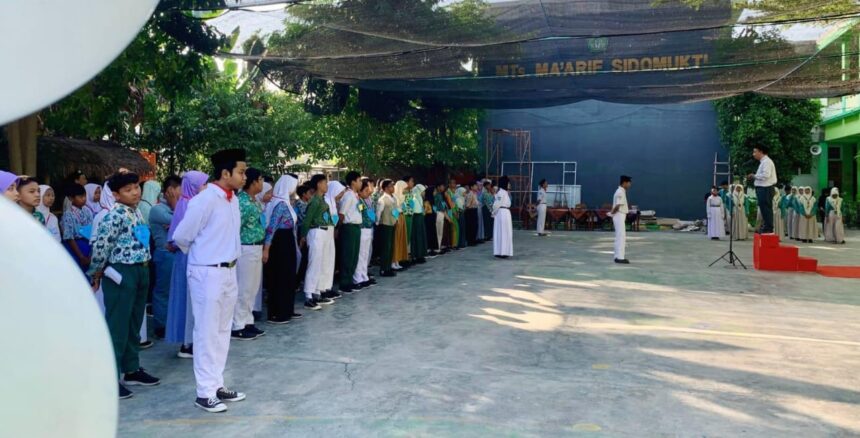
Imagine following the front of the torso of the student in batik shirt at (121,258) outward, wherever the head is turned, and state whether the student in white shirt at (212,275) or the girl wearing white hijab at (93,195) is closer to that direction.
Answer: the student in white shirt

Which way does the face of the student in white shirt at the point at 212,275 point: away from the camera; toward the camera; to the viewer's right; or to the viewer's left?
to the viewer's right

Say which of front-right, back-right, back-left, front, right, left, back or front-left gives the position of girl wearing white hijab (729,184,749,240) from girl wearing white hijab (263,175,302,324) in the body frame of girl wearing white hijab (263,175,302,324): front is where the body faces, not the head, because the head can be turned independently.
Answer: front-left

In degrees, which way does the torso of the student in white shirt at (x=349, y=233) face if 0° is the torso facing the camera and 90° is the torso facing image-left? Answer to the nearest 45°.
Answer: approximately 270°

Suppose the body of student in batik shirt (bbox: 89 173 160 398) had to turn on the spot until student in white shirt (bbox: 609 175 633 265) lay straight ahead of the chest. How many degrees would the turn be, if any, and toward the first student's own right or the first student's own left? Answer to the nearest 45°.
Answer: approximately 90° to the first student's own left

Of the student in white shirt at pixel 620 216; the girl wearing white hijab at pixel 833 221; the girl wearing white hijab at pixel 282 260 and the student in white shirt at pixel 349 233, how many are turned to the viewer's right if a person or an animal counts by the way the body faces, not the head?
3

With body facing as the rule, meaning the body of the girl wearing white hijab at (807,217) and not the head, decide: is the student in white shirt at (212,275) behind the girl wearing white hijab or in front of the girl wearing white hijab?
in front

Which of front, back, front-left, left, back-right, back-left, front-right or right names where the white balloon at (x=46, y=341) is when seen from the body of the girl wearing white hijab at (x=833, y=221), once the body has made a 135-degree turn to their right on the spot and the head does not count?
back-left

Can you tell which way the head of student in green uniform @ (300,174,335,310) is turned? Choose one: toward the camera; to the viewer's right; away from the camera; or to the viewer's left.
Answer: to the viewer's right

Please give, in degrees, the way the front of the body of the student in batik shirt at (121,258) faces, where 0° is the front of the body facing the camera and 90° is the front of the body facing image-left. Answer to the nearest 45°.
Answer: approximately 315°

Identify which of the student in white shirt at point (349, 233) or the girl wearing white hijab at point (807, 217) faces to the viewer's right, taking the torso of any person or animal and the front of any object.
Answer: the student in white shirt

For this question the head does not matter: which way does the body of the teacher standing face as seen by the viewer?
to the viewer's left

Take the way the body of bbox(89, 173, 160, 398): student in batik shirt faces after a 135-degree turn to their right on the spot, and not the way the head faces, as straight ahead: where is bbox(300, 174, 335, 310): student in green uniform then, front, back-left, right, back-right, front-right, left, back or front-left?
back-right

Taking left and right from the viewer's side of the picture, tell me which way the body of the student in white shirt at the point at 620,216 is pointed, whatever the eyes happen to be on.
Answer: facing to the right of the viewer

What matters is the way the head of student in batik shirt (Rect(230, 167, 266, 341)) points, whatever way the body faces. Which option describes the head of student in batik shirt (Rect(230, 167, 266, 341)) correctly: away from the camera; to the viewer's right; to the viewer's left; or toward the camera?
to the viewer's right

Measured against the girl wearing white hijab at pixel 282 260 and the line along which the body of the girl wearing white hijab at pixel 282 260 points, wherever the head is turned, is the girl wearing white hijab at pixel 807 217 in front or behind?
in front

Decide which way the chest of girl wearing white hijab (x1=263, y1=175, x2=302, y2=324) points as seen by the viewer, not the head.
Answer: to the viewer's right

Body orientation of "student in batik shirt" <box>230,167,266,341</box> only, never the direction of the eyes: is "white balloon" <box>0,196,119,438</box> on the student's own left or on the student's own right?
on the student's own right

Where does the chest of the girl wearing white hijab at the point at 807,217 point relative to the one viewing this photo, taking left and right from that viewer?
facing the viewer
